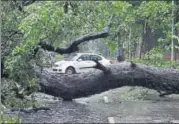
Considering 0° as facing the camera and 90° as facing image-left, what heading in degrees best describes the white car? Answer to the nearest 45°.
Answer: approximately 45°

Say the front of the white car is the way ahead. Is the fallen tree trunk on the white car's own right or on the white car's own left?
on the white car's own left
